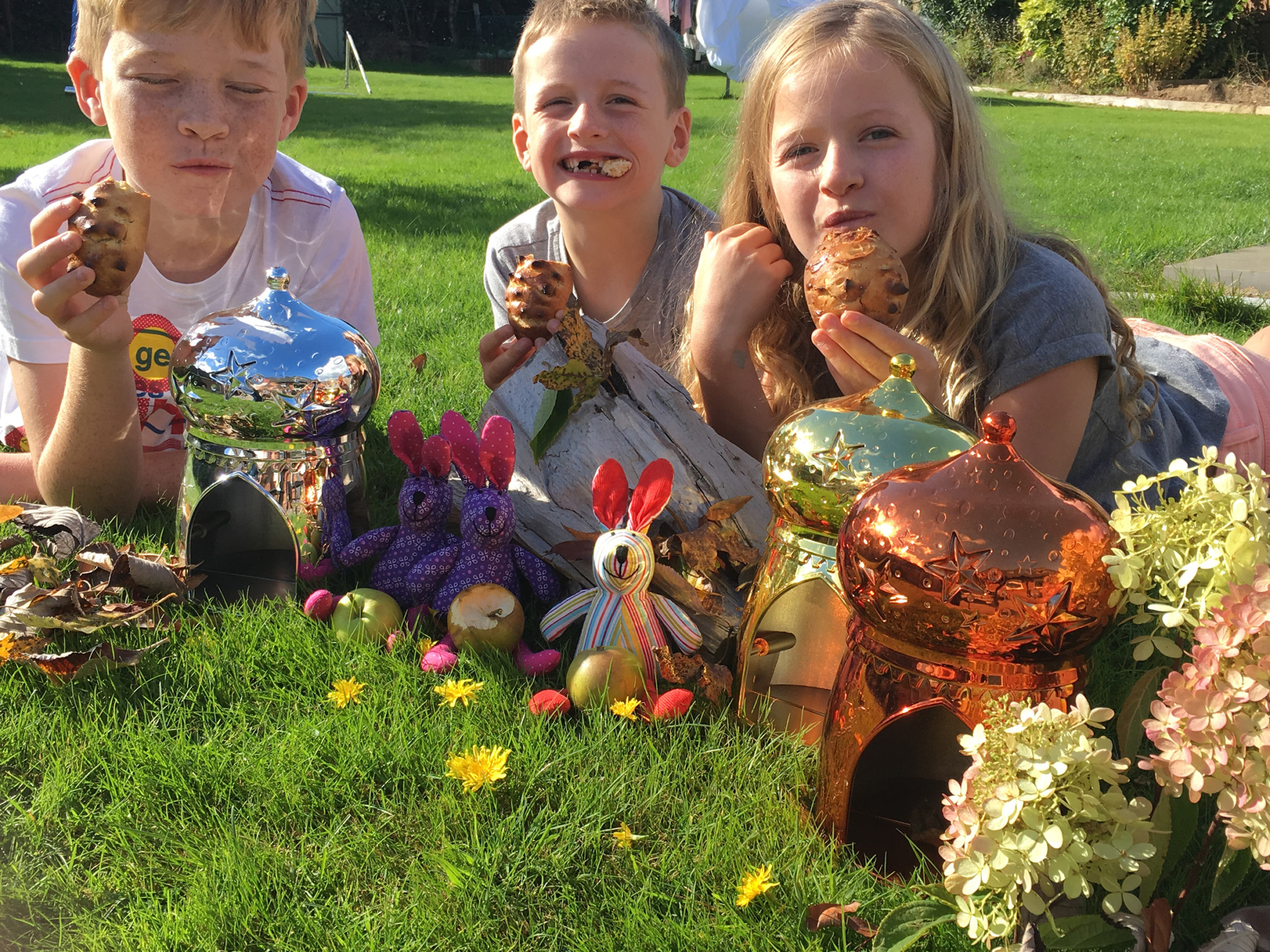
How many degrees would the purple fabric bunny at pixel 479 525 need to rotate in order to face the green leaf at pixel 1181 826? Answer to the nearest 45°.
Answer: approximately 45° to its left

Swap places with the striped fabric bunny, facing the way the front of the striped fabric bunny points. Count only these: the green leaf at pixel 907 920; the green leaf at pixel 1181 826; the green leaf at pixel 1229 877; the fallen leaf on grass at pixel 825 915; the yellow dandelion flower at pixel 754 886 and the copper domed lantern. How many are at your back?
0

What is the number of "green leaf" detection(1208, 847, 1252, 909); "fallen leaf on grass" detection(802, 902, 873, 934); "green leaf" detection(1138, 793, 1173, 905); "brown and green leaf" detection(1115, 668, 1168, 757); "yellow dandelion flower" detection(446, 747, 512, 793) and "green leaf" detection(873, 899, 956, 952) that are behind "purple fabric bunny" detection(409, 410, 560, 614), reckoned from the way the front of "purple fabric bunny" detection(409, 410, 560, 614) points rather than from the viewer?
0

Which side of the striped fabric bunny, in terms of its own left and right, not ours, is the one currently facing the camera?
front

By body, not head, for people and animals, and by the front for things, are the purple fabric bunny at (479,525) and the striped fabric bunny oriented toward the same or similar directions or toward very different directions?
same or similar directions

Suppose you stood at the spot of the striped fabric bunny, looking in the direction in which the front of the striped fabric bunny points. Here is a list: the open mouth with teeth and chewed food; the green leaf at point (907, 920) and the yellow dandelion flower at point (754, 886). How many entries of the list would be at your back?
1

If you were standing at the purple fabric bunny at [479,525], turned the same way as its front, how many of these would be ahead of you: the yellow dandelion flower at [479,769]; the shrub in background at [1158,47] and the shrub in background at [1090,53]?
1

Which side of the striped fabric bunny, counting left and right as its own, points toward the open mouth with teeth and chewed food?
back

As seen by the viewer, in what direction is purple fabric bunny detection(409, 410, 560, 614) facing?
toward the camera

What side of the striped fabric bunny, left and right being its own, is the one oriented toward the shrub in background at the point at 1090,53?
back

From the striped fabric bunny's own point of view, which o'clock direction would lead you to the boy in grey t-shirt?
The boy in grey t-shirt is roughly at 6 o'clock from the striped fabric bunny.

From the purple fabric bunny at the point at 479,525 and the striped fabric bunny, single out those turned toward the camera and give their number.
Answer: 2
